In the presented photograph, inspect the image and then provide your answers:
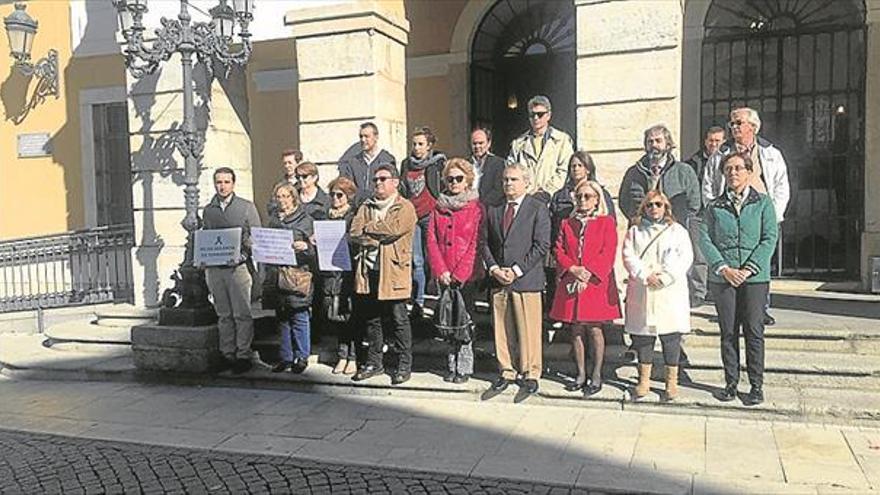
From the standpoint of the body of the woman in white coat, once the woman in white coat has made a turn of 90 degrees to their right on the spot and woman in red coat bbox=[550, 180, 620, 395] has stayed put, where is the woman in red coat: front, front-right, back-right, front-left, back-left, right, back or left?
front

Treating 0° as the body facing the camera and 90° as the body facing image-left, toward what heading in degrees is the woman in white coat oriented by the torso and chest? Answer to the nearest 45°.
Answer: approximately 0°

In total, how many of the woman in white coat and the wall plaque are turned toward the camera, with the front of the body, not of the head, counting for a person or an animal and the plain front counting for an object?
2

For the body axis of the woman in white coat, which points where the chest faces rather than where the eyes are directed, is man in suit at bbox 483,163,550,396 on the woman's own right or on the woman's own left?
on the woman's own right

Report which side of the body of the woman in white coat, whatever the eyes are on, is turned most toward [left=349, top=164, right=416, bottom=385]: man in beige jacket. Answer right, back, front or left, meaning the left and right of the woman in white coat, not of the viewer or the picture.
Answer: right
